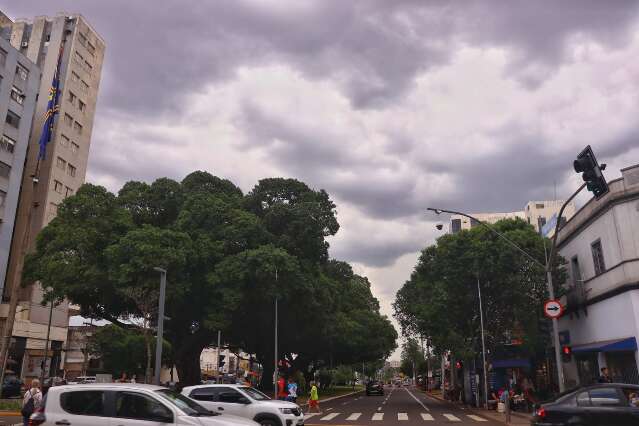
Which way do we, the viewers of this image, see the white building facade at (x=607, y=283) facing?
facing the viewer and to the left of the viewer

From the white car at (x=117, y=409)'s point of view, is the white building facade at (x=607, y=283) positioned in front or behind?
in front

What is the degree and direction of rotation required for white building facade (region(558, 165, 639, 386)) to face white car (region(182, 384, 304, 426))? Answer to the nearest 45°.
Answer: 0° — it already faces it

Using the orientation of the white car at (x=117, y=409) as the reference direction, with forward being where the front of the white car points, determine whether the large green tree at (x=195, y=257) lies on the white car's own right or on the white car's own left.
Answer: on the white car's own left

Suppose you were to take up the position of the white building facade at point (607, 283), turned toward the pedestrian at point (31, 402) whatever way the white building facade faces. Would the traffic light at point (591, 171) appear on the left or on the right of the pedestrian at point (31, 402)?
left

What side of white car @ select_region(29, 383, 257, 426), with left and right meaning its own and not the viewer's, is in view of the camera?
right

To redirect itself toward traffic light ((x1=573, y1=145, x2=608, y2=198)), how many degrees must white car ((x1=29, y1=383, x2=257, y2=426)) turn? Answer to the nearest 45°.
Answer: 0° — it already faces it

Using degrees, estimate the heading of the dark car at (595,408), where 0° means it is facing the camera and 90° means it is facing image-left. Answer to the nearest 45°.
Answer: approximately 270°

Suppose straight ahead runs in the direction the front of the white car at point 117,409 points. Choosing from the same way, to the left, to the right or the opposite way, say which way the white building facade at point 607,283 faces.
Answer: the opposite way

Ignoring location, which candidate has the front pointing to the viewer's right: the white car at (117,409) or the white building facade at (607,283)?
the white car

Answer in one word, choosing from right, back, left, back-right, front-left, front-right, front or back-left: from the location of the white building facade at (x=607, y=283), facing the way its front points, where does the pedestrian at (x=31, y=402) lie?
front

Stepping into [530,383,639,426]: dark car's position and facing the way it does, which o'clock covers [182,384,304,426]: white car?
The white car is roughly at 6 o'clock from the dark car.

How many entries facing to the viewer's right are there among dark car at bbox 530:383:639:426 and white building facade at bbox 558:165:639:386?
1

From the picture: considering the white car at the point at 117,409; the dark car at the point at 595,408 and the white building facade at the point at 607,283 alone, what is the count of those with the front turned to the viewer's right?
2

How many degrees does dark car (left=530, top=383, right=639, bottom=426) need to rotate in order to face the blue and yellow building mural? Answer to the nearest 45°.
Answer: approximately 180°
